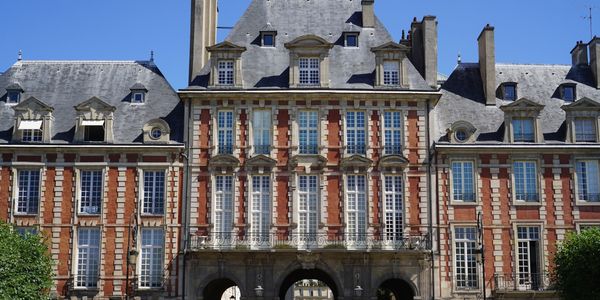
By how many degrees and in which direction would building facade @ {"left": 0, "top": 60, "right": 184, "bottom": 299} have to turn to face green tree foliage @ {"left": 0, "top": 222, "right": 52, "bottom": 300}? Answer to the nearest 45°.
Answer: approximately 45° to its right

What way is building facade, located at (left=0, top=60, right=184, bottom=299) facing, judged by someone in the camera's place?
facing the viewer

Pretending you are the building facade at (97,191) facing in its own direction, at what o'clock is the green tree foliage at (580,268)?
The green tree foliage is roughly at 10 o'clock from the building facade.
